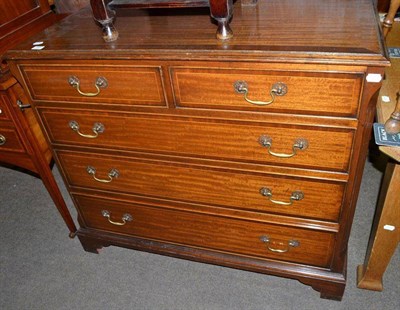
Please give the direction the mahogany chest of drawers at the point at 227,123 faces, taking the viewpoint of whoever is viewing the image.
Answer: facing the viewer

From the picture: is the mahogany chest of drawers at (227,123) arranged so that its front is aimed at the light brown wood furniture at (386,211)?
no

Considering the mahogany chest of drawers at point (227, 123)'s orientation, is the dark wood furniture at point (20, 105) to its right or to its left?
on its right
